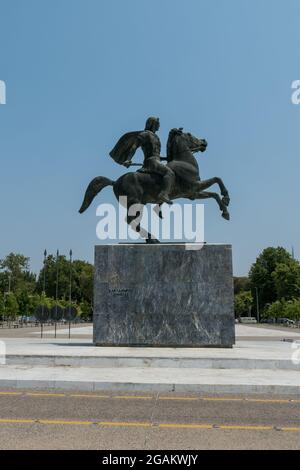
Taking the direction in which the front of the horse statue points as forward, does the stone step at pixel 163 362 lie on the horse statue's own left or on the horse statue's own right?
on the horse statue's own right

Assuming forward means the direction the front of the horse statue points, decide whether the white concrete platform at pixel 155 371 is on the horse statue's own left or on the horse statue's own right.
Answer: on the horse statue's own right

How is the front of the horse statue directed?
to the viewer's right
